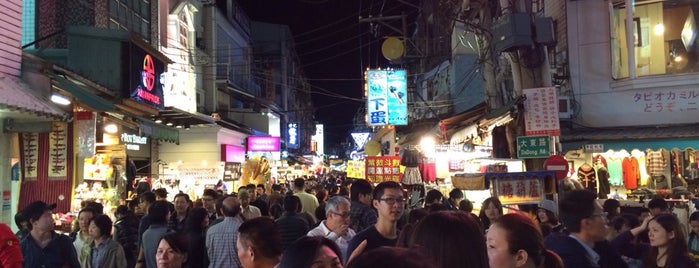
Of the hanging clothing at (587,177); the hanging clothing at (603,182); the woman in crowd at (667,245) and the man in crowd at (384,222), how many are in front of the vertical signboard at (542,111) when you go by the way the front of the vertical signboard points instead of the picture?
2

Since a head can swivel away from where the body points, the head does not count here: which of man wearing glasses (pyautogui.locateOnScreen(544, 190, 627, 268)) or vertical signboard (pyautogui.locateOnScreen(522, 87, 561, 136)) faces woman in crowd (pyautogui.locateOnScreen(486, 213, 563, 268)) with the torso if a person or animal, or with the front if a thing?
the vertical signboard

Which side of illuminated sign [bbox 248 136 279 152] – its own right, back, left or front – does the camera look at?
front

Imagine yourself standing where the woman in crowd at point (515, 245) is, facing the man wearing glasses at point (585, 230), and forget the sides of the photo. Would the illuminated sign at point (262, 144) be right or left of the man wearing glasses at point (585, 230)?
left

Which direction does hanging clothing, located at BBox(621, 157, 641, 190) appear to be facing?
toward the camera

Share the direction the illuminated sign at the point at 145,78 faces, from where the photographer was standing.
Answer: facing the viewer and to the right of the viewer

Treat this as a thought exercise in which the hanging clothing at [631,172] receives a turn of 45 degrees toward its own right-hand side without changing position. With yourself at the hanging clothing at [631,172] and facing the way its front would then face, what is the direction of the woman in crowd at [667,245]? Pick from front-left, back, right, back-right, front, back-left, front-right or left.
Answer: front-left

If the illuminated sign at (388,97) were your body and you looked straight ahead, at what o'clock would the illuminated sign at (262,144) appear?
the illuminated sign at (262,144) is roughly at 4 o'clock from the illuminated sign at (388,97).

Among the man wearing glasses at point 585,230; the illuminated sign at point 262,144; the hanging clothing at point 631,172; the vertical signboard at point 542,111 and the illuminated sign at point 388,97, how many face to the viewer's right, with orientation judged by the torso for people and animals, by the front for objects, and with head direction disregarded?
1

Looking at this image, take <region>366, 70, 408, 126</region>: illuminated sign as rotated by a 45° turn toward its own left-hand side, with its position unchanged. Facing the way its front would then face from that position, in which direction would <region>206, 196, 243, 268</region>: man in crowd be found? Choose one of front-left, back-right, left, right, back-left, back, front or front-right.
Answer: front-right

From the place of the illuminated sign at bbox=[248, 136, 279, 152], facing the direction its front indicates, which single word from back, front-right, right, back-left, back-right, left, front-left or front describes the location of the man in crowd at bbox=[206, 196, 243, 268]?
front
